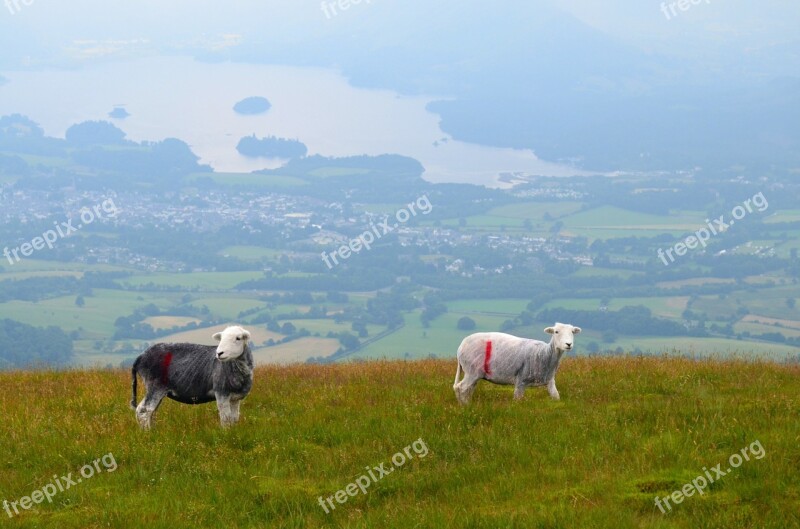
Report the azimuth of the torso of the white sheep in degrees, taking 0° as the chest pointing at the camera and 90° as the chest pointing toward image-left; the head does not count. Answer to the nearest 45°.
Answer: approximately 270°

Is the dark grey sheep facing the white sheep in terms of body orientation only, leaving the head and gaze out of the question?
yes

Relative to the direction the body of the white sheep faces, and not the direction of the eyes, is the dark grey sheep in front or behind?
behind

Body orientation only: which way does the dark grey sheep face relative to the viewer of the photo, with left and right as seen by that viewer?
facing to the right of the viewer

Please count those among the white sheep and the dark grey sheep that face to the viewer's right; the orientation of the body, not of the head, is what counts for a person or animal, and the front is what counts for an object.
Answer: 2
